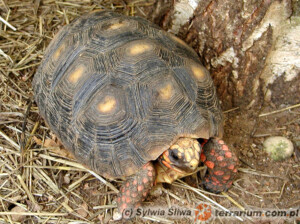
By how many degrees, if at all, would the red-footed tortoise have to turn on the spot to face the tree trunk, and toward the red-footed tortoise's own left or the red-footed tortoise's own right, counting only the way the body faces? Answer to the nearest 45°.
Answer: approximately 90° to the red-footed tortoise's own left

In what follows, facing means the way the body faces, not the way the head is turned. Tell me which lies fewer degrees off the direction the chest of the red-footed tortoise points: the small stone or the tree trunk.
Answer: the small stone

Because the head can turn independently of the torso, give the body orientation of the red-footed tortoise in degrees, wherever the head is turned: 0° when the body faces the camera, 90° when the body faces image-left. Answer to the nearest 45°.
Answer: approximately 315°

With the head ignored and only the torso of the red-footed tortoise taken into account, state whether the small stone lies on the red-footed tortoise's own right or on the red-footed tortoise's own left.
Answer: on the red-footed tortoise's own left
